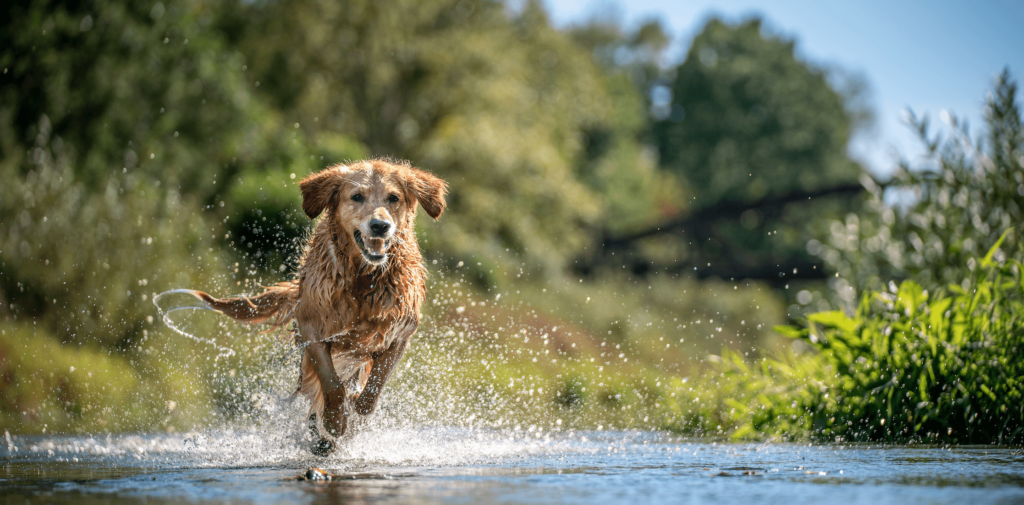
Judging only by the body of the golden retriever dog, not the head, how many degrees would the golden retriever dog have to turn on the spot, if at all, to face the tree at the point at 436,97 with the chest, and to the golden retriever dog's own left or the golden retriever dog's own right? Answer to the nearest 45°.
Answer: approximately 180°

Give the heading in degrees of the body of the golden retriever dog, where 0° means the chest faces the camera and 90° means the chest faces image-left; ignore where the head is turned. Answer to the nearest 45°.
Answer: approximately 0°

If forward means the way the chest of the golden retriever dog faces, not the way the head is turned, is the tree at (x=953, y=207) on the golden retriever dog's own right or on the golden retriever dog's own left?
on the golden retriever dog's own left
